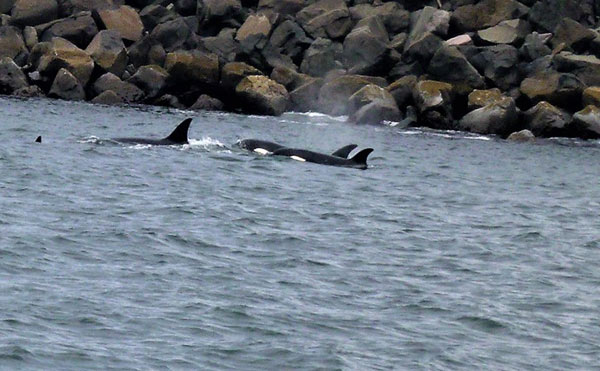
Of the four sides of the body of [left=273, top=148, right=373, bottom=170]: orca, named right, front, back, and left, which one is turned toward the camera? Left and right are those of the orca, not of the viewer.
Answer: left

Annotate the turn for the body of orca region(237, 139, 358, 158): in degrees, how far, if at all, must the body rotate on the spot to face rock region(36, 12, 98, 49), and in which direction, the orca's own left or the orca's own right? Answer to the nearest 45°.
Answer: approximately 45° to the orca's own right

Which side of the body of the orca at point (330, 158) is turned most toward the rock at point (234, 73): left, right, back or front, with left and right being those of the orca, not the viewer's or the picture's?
right

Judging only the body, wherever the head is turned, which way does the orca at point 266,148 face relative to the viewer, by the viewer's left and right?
facing to the left of the viewer

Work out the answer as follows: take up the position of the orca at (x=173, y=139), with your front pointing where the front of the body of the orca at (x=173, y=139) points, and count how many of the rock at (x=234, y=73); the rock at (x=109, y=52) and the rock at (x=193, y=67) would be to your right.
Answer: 3

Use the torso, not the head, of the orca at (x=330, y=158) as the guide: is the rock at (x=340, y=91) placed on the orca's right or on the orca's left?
on the orca's right

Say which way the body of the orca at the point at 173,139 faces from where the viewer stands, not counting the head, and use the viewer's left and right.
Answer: facing to the left of the viewer

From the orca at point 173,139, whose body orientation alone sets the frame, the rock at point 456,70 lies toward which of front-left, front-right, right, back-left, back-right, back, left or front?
back-right
